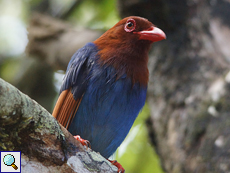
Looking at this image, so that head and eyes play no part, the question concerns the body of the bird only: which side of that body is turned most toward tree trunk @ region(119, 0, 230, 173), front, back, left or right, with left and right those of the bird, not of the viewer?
left

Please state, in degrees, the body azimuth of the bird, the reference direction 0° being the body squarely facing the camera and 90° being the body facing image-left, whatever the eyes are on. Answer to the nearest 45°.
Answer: approximately 315°
